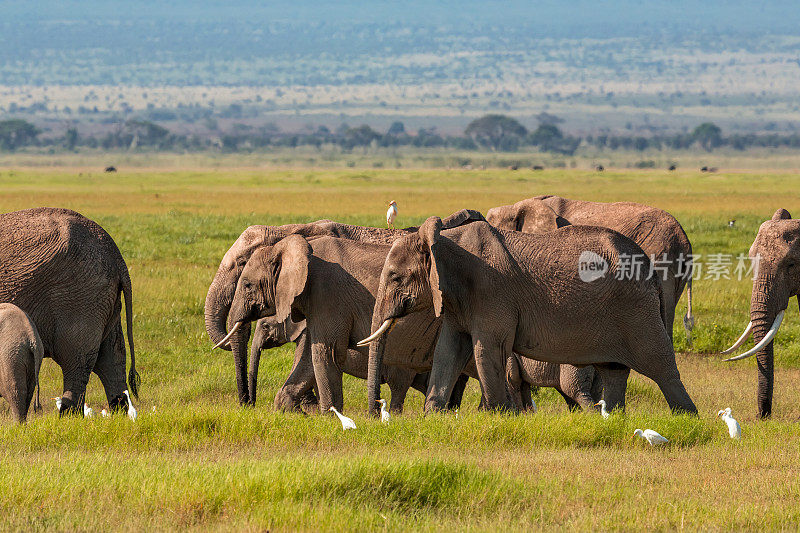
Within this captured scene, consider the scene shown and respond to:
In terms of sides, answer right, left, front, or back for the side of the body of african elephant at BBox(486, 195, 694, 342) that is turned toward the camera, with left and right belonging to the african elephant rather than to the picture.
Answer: left

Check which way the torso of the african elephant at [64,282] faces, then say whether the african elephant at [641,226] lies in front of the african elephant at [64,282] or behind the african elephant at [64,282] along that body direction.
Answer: behind

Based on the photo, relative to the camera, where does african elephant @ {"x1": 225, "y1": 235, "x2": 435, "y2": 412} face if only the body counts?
to the viewer's left

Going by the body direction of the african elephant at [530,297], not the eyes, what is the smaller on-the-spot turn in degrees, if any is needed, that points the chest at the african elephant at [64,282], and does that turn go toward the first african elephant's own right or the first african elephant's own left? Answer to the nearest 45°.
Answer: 0° — it already faces it

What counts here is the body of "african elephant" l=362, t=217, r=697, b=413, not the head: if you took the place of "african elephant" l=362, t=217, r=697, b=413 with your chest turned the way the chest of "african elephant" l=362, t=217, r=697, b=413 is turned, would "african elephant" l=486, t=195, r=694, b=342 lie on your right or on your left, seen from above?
on your right

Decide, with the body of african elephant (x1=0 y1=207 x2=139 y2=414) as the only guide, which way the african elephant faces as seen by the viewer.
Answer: to the viewer's left

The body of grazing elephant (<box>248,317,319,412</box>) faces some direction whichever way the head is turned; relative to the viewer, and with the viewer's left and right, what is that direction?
facing to the left of the viewer

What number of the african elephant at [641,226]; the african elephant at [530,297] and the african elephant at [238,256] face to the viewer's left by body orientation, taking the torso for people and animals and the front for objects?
3

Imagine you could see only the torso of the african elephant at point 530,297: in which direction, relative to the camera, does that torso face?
to the viewer's left

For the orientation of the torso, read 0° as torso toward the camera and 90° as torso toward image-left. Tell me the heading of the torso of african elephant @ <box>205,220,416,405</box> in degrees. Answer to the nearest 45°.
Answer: approximately 90°

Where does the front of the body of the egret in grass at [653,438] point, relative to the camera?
to the viewer's left
